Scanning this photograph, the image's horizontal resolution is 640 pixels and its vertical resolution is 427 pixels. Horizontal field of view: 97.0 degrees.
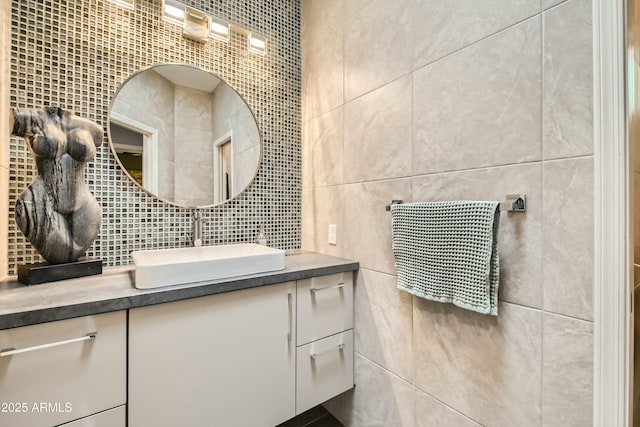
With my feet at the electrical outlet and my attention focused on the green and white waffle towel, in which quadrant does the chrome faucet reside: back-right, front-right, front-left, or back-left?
back-right

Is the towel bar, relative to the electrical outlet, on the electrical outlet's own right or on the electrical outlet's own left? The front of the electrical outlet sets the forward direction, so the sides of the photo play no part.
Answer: on the electrical outlet's own left

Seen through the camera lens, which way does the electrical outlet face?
facing the viewer and to the left of the viewer

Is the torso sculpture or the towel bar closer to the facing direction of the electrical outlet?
the torso sculpture

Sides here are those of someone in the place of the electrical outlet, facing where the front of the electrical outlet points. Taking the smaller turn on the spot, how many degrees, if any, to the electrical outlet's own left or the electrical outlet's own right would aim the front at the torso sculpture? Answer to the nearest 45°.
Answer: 0° — it already faces it

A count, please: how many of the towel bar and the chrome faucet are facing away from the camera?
0

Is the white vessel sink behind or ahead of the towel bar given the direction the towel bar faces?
ahead

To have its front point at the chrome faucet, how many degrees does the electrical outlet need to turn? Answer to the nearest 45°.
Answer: approximately 45° to its right

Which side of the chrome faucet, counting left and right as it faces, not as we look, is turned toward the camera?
front

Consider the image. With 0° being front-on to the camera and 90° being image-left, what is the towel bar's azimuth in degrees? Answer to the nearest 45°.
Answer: approximately 45°

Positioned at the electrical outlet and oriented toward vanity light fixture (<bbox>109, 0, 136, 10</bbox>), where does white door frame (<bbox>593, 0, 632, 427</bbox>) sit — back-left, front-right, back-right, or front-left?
back-left

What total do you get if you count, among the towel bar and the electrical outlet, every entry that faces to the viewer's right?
0

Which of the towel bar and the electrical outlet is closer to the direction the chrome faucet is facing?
the towel bar

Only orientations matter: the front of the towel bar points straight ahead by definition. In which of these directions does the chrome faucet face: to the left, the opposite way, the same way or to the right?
to the left

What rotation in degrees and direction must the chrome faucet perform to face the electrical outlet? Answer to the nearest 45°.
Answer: approximately 90° to its left
